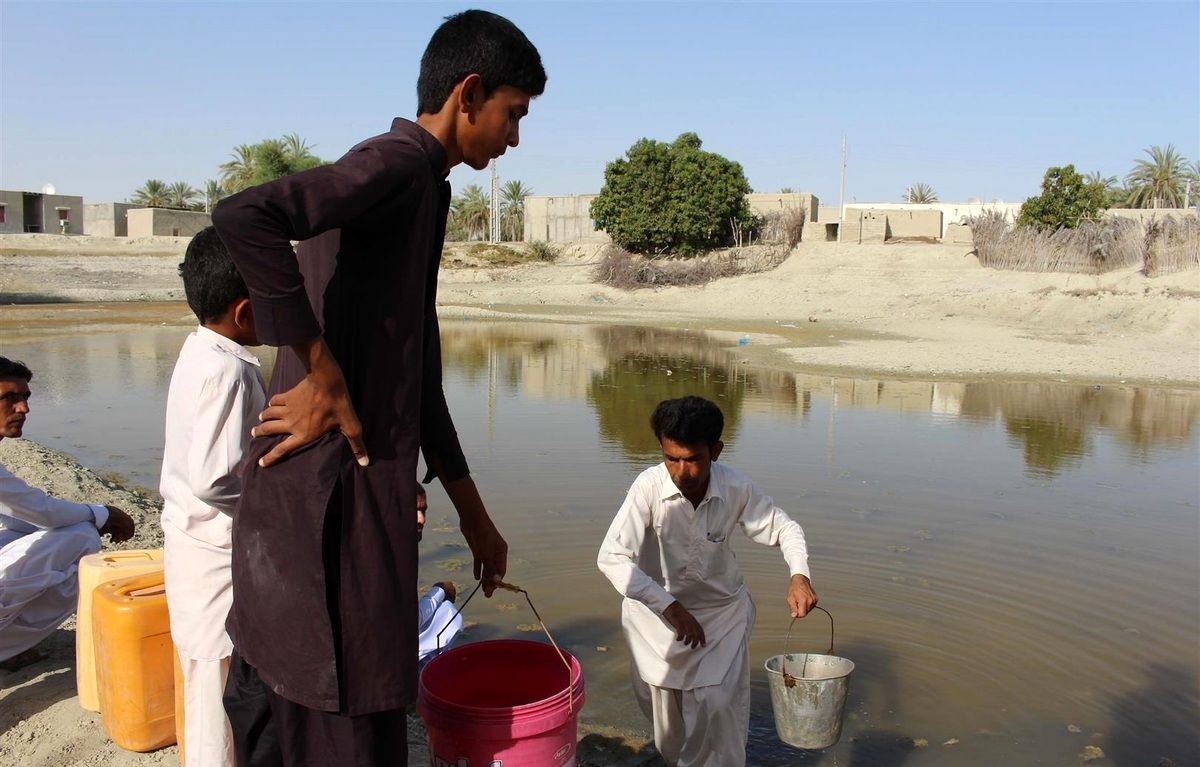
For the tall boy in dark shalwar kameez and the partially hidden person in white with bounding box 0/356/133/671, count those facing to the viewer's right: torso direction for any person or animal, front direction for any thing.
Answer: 2

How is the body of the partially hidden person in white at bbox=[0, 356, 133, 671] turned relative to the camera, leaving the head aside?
to the viewer's right

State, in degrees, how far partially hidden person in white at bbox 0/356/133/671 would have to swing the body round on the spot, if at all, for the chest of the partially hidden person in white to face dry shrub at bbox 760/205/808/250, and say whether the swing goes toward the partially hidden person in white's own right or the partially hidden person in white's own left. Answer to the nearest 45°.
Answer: approximately 45° to the partially hidden person in white's own left

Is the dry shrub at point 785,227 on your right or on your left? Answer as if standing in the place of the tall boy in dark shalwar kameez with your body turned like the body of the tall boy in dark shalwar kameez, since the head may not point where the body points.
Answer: on your left

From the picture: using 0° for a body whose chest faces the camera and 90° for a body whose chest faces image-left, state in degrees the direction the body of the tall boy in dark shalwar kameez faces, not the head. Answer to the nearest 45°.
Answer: approximately 270°

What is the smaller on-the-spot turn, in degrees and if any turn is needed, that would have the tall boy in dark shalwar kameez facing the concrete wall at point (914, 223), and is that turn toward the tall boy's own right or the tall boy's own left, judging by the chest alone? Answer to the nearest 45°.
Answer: approximately 45° to the tall boy's own left

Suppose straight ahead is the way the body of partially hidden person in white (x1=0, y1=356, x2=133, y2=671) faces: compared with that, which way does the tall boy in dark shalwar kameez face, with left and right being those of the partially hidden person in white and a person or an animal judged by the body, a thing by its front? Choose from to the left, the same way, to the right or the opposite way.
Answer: the same way

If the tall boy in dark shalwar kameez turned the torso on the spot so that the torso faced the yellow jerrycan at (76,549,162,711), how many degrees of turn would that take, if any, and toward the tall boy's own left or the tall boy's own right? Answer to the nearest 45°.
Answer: approximately 135° to the tall boy's own left

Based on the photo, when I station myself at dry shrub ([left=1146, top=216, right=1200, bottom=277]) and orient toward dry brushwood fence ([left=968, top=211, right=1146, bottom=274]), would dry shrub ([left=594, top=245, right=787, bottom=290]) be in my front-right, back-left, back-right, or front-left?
front-left

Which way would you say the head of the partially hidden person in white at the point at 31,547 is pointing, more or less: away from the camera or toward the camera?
toward the camera

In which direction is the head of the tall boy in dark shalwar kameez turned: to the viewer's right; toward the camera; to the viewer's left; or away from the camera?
to the viewer's right

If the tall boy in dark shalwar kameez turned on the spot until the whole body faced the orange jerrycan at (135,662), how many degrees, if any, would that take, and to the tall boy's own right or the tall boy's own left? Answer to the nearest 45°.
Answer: approximately 135° to the tall boy's own left
